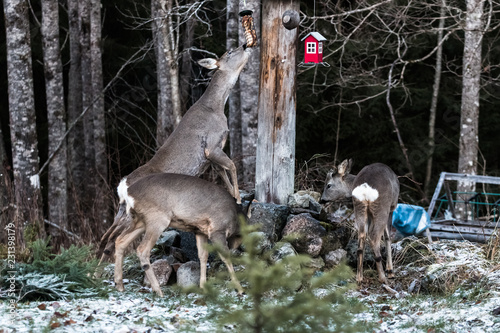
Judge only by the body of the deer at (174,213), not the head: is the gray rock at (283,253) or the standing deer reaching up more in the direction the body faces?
the gray rock

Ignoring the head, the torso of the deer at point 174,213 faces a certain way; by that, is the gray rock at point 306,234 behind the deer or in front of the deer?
in front

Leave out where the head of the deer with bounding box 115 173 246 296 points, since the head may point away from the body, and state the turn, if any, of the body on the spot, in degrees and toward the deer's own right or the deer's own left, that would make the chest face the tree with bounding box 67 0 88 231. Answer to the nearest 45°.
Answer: approximately 90° to the deer's own left

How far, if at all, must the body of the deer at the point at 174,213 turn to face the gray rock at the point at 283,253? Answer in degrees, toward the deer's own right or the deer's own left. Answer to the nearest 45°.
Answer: approximately 45° to the deer's own left

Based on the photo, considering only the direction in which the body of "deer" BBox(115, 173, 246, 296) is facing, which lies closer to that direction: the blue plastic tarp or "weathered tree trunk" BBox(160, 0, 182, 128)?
the blue plastic tarp

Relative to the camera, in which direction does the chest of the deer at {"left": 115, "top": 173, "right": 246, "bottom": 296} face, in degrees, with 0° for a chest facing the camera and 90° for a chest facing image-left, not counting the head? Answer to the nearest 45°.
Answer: approximately 270°

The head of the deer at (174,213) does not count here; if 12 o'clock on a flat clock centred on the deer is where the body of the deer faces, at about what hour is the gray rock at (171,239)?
The gray rock is roughly at 9 o'clock from the deer.

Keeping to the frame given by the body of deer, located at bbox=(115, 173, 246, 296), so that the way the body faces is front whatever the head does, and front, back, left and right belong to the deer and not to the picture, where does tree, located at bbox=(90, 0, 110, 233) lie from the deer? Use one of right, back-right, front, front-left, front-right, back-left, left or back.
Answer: left

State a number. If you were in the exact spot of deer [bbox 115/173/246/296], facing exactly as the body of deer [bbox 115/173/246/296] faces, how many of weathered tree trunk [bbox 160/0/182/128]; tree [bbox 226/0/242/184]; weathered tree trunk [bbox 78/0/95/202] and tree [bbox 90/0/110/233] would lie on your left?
4

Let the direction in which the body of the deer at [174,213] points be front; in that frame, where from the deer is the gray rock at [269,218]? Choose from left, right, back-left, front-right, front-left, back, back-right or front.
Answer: front-left

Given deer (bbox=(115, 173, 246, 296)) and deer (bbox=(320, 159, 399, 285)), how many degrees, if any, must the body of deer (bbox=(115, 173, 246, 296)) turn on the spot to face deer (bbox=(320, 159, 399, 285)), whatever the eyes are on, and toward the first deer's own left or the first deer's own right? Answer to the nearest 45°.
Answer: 0° — it already faces it

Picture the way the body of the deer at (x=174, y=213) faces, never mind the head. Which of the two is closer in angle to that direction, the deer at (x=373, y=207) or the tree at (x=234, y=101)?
the deer

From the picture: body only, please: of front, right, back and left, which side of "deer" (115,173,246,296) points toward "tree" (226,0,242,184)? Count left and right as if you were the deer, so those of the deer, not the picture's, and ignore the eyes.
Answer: left

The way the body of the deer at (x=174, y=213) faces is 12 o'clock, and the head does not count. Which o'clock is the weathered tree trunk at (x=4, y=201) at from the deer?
The weathered tree trunk is roughly at 8 o'clock from the deer.
